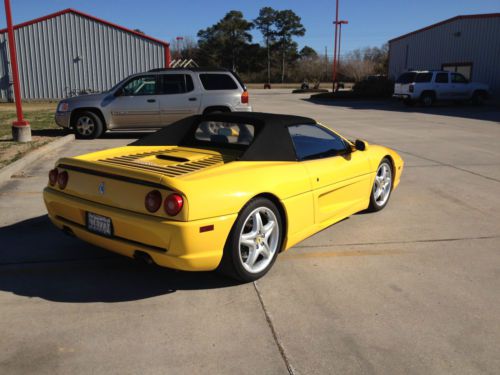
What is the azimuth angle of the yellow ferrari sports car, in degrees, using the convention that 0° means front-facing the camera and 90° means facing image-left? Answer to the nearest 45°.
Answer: approximately 225°

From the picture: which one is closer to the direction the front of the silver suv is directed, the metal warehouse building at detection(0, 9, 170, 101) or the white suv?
the metal warehouse building

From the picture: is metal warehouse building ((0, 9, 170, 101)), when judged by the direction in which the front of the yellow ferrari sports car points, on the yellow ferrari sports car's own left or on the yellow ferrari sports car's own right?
on the yellow ferrari sports car's own left

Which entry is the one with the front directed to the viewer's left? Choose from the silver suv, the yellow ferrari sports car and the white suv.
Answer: the silver suv

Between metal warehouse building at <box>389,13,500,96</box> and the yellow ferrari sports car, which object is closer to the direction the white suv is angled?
the metal warehouse building

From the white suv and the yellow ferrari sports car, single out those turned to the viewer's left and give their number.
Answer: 0

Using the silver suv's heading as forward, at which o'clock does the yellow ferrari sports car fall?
The yellow ferrari sports car is roughly at 9 o'clock from the silver suv.

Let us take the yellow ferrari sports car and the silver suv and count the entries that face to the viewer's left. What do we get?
1

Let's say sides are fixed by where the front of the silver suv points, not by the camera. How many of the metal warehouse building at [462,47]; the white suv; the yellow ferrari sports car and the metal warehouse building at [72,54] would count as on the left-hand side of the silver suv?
1

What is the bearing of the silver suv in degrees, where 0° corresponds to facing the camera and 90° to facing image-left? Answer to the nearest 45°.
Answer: approximately 90°

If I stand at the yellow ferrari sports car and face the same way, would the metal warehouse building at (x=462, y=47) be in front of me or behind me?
in front

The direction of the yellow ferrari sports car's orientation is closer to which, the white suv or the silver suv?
the white suv

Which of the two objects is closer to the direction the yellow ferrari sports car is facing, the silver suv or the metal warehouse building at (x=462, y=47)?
the metal warehouse building

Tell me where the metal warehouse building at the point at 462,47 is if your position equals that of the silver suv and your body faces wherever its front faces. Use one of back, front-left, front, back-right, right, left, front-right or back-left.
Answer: back-right
